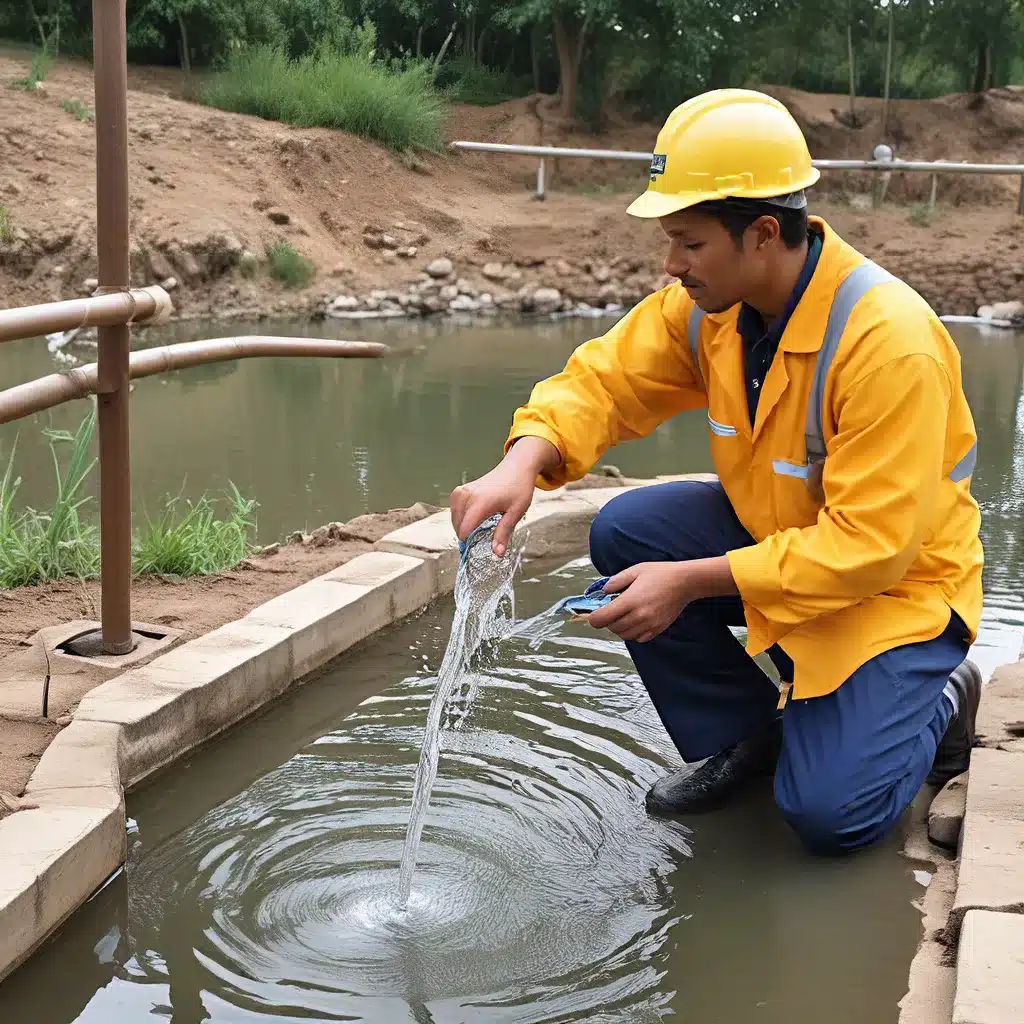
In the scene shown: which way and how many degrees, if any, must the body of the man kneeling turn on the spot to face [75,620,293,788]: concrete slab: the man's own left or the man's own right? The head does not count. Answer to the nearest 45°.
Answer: approximately 45° to the man's own right

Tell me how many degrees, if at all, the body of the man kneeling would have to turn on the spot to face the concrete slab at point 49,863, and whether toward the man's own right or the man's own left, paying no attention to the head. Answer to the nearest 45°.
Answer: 0° — they already face it

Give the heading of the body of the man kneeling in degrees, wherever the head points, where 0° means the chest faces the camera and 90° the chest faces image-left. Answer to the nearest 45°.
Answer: approximately 45°

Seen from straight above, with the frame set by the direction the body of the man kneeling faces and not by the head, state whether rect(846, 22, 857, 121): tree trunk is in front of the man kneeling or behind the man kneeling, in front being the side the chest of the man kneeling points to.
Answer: behind

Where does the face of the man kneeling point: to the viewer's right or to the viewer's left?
to the viewer's left

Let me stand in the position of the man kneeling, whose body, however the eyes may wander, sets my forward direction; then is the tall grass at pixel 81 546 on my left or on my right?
on my right

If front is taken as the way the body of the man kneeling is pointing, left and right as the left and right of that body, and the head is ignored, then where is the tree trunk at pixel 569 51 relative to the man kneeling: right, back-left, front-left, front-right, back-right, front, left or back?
back-right

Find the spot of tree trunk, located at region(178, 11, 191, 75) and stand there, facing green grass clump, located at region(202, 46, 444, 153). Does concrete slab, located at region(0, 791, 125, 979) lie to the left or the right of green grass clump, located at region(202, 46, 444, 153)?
right

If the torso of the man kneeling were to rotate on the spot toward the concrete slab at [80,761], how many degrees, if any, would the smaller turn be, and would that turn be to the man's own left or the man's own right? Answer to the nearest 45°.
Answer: approximately 45° to the man's own right

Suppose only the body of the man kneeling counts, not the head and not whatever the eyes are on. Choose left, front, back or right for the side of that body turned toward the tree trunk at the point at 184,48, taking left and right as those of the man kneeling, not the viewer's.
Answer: right
